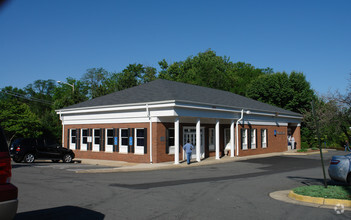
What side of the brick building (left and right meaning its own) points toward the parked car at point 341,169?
front

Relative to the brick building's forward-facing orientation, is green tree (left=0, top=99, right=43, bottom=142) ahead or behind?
behind

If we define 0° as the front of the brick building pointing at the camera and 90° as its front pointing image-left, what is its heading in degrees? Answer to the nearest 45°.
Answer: approximately 315°

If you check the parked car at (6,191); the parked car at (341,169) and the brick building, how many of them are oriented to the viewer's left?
1
